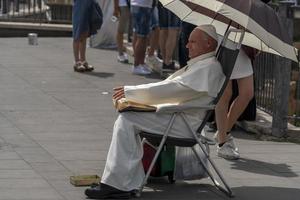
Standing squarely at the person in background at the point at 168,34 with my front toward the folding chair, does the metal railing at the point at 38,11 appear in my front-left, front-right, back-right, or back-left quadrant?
back-right

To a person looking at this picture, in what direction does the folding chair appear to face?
facing to the left of the viewer

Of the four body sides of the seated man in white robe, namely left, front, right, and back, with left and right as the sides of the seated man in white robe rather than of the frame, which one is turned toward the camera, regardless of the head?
left

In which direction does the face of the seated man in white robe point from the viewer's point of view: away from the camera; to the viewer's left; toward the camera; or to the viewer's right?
to the viewer's left

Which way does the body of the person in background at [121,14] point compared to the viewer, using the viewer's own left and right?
facing the viewer and to the right of the viewer

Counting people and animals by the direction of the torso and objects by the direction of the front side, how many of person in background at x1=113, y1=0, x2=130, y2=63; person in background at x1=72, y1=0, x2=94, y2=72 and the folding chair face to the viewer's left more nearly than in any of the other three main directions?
1

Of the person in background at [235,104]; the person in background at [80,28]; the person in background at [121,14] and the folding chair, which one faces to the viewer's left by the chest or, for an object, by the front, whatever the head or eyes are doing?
the folding chair

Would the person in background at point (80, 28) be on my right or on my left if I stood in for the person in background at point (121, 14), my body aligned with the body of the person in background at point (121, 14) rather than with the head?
on my right

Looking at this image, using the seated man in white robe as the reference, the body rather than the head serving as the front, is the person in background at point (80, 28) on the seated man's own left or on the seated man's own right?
on the seated man's own right

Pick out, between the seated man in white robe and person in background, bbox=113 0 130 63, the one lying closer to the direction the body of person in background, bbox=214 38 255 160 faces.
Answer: the seated man in white robe
